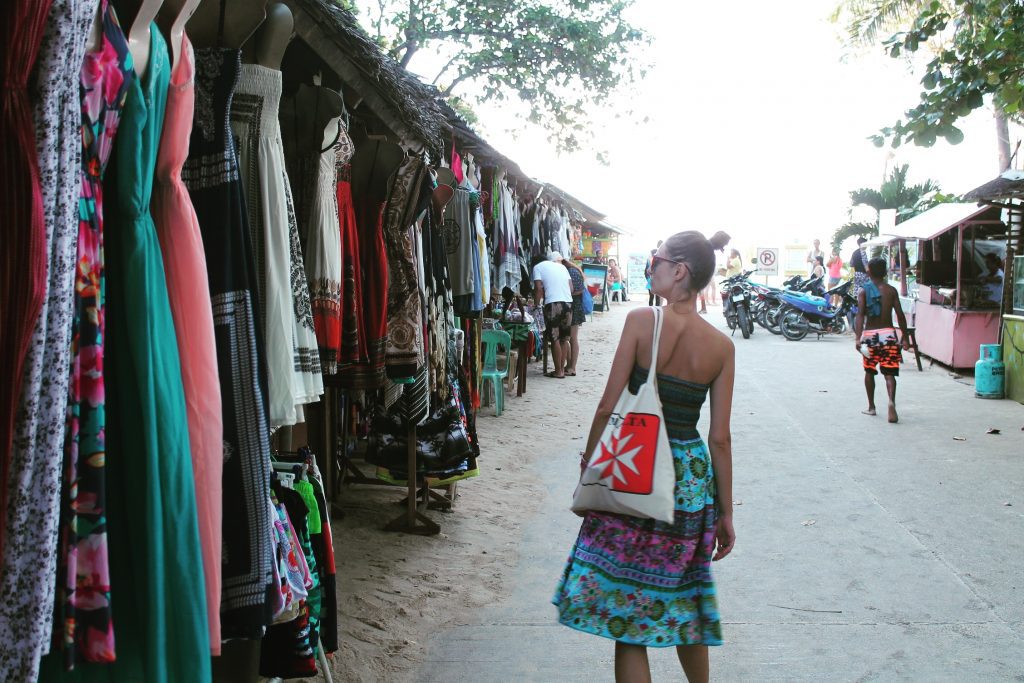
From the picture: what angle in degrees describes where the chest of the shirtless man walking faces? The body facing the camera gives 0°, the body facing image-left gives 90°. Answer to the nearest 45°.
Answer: approximately 180°

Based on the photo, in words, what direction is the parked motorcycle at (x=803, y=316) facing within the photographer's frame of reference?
facing to the right of the viewer

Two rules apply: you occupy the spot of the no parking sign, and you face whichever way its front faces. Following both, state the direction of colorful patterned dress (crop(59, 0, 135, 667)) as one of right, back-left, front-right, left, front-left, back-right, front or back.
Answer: front

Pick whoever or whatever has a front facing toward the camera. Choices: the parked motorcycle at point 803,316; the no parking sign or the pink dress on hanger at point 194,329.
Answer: the no parking sign

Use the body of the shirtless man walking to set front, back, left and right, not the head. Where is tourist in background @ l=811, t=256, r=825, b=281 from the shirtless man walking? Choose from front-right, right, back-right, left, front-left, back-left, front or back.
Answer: front

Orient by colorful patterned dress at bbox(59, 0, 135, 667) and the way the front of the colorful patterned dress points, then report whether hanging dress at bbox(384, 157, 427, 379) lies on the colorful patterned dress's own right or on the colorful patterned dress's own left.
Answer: on the colorful patterned dress's own left

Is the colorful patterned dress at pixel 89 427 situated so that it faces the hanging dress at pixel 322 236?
no

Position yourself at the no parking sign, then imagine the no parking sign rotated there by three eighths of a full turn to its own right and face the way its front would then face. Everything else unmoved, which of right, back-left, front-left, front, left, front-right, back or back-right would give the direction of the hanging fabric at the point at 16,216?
back-left

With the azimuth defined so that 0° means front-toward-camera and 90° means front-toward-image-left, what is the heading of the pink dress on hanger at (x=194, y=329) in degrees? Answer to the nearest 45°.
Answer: approximately 270°

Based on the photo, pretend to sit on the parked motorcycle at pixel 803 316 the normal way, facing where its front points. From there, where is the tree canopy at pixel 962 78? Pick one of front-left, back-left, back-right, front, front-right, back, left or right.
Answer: right

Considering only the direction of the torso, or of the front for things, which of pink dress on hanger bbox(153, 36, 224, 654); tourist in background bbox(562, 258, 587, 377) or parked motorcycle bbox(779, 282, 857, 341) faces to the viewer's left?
the tourist in background
